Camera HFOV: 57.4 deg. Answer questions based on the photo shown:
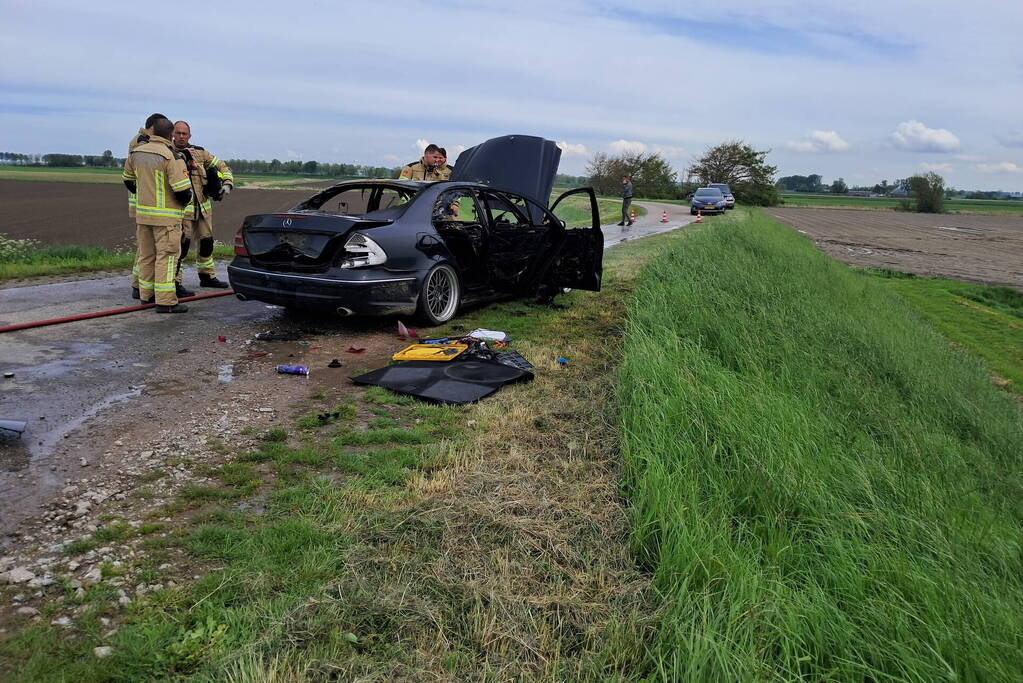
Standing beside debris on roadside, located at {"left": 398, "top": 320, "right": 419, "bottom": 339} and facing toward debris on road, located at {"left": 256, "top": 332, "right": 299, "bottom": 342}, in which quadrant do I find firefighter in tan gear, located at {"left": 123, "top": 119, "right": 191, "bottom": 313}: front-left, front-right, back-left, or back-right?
front-right

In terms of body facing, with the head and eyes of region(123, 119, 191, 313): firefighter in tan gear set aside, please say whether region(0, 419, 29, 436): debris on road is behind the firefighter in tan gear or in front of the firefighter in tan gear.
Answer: behind

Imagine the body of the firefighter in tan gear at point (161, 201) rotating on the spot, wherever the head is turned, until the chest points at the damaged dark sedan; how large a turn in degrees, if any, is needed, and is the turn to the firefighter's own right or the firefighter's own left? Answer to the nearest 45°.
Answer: approximately 90° to the firefighter's own right

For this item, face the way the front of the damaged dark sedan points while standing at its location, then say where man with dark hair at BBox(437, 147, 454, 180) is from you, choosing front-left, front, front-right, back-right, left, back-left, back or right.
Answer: front-left

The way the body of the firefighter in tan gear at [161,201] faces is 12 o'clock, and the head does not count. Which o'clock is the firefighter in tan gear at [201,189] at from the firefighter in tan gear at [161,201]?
the firefighter in tan gear at [201,189] is roughly at 11 o'clock from the firefighter in tan gear at [161,201].

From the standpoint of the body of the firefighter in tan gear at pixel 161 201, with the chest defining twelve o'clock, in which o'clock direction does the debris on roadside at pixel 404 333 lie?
The debris on roadside is roughly at 3 o'clock from the firefighter in tan gear.

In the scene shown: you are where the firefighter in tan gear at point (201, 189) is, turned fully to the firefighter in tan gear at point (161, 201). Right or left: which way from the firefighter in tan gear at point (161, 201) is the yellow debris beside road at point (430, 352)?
left

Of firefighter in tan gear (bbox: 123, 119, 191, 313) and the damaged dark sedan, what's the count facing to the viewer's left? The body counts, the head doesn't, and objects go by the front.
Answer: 0

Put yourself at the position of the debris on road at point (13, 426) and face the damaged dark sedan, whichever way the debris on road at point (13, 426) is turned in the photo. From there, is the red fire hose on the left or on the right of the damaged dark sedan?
left

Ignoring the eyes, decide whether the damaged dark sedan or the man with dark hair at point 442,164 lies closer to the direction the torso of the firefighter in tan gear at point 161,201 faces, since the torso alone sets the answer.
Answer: the man with dark hair

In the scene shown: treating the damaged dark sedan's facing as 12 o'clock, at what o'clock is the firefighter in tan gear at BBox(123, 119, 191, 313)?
The firefighter in tan gear is roughly at 8 o'clock from the damaged dark sedan.

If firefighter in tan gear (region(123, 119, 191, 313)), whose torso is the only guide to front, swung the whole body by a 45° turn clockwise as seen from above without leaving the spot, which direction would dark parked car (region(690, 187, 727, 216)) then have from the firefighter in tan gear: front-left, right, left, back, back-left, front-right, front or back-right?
front-left

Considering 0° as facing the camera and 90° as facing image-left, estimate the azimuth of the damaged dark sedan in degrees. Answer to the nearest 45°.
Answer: approximately 225°

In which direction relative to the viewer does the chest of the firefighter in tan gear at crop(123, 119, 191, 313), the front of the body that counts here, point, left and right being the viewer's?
facing away from the viewer and to the right of the viewer

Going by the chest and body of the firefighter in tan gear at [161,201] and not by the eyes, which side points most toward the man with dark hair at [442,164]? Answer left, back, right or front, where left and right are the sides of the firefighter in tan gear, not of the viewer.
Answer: front
